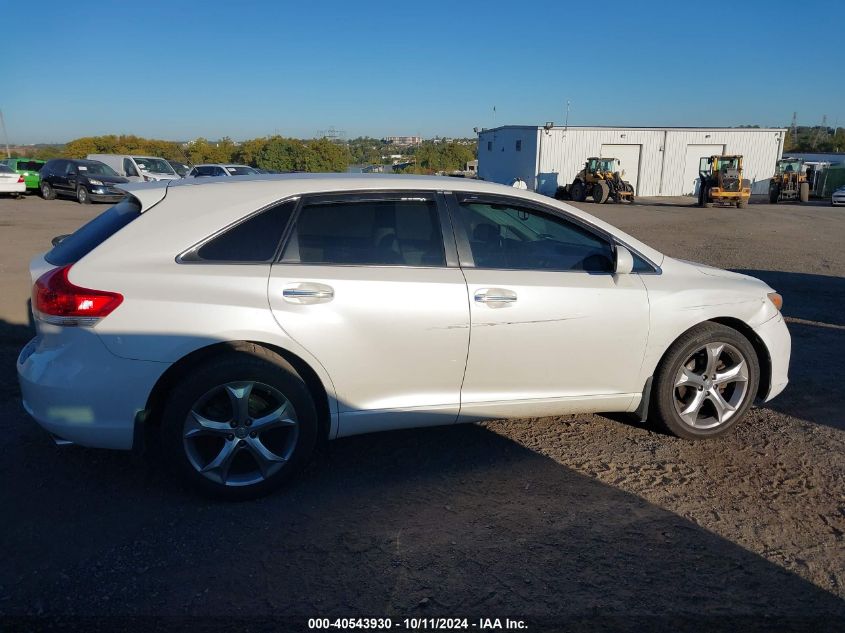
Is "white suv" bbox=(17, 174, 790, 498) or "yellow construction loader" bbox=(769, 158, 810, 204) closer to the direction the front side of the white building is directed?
the white suv

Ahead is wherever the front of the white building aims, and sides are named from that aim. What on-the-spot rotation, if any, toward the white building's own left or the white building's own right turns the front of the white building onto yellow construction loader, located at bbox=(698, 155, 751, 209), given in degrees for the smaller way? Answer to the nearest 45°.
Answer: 0° — it already faces it

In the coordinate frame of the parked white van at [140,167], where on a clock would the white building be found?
The white building is roughly at 10 o'clock from the parked white van.

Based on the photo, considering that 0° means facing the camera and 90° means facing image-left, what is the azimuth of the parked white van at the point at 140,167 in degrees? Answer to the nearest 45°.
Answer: approximately 315°

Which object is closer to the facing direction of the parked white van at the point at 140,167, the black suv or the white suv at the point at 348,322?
the white suv

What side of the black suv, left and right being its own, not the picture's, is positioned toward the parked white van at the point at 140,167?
left
